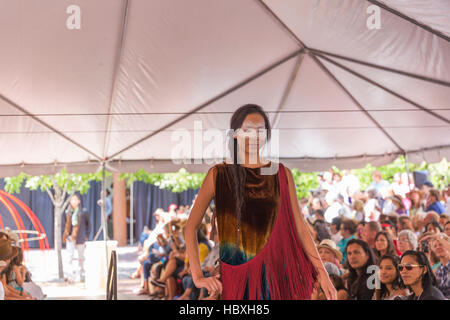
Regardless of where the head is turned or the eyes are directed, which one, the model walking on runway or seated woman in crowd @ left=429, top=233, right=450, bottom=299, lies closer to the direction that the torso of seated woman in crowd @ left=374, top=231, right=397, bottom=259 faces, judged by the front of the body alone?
the model walking on runway

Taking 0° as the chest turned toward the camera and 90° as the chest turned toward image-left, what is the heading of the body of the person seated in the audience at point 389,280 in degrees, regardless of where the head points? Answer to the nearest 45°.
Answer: approximately 45°

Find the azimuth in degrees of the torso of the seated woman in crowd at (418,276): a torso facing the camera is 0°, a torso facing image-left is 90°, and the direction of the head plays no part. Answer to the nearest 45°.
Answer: approximately 45°

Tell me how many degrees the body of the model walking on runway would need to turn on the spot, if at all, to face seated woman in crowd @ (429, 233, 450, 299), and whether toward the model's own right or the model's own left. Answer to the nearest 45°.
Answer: approximately 135° to the model's own left
